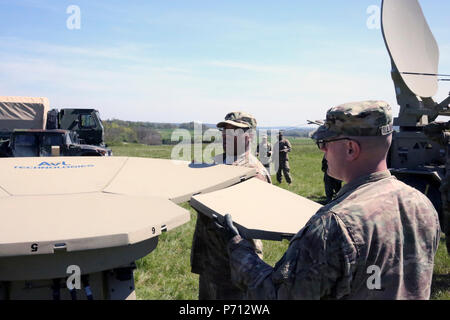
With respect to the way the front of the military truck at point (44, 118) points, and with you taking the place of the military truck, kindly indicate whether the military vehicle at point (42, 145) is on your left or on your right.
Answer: on your right

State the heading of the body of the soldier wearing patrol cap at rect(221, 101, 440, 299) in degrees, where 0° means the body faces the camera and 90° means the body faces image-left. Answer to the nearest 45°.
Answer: approximately 135°

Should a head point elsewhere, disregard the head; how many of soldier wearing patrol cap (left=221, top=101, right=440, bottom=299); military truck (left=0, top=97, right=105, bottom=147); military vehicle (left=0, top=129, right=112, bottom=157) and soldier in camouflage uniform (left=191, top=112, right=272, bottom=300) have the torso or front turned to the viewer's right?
2

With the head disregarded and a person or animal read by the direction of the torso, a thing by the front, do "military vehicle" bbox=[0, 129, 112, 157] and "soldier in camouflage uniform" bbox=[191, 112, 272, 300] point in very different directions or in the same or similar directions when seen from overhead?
very different directions

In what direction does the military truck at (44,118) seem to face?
to the viewer's right

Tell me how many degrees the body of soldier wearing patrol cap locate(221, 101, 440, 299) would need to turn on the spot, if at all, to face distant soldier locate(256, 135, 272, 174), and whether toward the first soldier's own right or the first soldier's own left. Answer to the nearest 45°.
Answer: approximately 45° to the first soldier's own right

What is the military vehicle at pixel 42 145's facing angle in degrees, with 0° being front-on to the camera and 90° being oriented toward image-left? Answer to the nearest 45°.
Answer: approximately 270°

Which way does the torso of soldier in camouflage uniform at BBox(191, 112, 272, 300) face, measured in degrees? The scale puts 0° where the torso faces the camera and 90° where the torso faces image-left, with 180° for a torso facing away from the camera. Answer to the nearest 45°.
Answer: approximately 45°

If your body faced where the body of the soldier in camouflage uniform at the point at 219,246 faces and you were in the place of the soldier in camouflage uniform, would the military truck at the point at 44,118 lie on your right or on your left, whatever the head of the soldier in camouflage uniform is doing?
on your right

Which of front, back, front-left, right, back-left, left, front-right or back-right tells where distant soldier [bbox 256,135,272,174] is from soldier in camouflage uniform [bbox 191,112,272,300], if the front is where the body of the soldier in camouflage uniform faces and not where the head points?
back-right

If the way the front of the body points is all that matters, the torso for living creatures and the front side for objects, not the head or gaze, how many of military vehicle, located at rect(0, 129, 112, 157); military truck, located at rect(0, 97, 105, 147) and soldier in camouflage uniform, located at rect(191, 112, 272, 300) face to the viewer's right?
2
